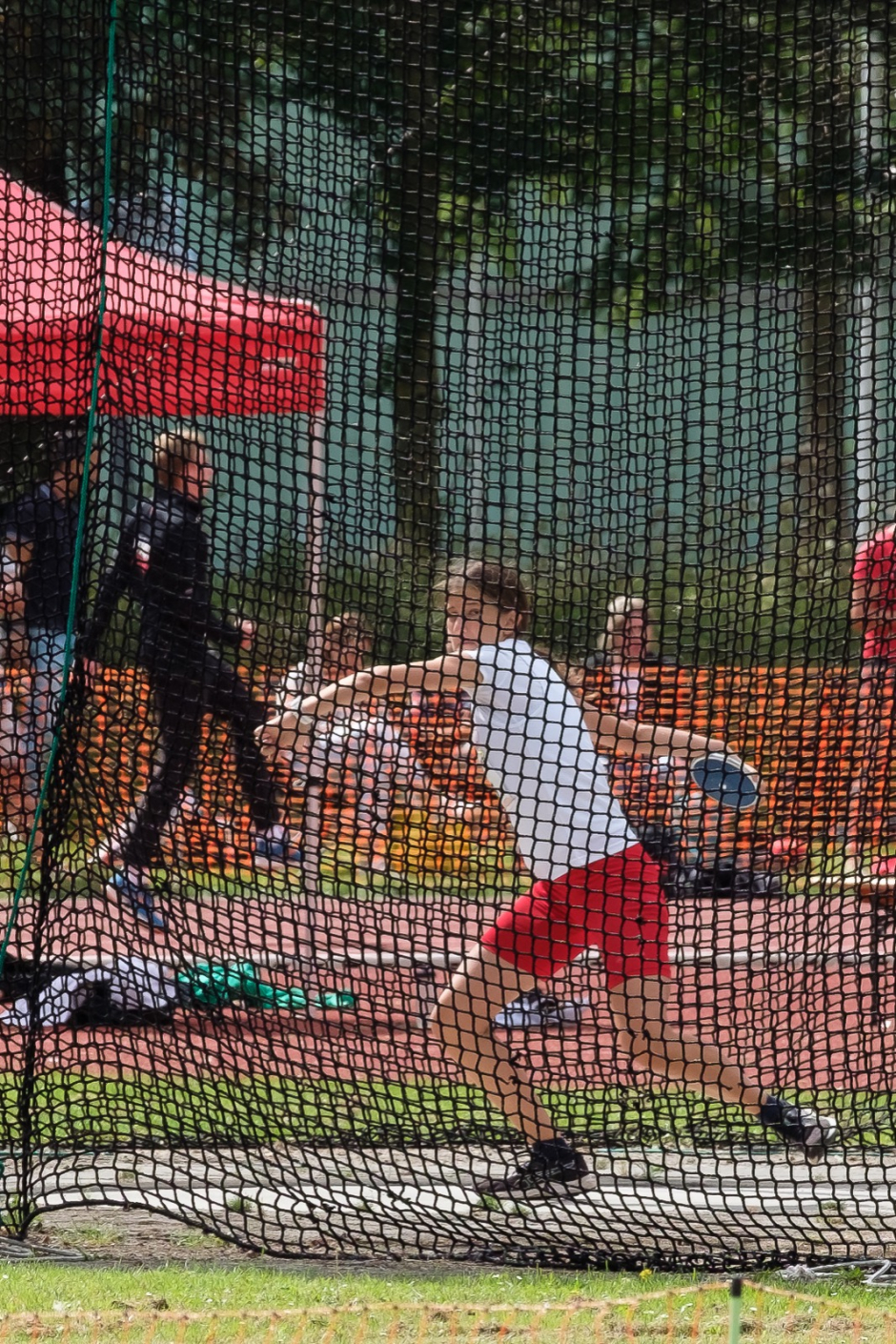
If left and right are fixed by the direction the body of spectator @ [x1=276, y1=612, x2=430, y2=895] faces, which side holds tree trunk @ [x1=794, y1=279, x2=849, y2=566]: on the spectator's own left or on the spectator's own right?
on the spectator's own left

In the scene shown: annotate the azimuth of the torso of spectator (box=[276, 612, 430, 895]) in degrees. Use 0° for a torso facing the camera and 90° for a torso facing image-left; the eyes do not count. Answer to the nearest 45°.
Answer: approximately 45°

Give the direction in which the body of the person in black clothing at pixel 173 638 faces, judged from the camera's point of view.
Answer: to the viewer's right

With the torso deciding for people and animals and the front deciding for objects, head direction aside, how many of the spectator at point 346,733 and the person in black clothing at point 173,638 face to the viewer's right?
1

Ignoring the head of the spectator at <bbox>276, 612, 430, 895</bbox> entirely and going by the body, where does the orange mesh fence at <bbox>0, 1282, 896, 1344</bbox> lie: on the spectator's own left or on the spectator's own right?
on the spectator's own left

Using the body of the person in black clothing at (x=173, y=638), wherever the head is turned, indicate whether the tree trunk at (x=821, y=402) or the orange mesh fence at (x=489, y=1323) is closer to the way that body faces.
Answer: the tree trunk
